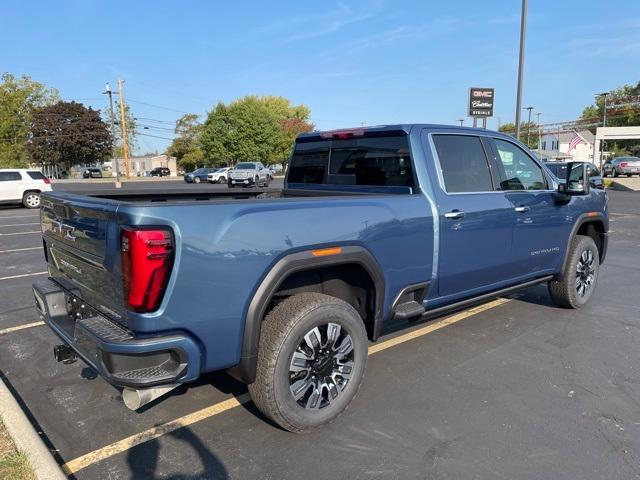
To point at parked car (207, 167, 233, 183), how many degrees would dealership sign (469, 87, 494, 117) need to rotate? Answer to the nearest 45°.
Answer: approximately 135° to its right

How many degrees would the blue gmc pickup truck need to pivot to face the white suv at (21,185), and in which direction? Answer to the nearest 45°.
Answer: approximately 90° to its left

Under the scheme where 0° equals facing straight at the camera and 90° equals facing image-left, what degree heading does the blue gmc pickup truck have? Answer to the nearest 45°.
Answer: approximately 225°

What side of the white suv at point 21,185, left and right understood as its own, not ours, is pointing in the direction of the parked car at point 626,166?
back

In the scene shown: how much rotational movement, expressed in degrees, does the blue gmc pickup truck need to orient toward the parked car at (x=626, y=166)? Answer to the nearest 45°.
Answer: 0° — it already faces it

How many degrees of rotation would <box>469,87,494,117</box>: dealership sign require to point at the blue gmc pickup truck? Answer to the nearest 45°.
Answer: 0° — it already faces it

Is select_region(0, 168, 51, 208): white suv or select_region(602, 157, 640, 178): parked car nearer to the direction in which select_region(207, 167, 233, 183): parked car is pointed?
the white suv

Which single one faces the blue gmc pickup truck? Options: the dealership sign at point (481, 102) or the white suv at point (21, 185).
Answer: the dealership sign

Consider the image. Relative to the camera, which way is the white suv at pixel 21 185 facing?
to the viewer's left
